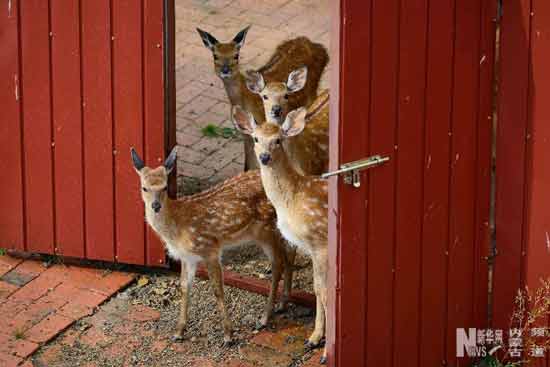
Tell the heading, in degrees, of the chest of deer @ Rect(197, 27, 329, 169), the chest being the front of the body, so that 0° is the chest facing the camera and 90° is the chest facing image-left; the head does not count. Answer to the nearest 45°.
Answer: approximately 45°

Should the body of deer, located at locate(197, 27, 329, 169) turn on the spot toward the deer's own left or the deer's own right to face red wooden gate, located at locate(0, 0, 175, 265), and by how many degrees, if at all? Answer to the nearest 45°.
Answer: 0° — it already faces it

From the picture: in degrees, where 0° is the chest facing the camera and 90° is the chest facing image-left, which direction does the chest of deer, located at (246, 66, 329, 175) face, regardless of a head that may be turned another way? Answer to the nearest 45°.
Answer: approximately 45°

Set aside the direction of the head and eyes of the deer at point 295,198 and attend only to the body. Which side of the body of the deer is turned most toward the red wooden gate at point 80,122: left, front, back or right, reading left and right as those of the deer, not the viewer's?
right

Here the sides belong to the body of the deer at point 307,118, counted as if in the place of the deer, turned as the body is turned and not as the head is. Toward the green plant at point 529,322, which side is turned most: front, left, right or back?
left

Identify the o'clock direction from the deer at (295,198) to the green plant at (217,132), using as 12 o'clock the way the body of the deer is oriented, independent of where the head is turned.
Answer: The green plant is roughly at 4 o'clock from the deer.

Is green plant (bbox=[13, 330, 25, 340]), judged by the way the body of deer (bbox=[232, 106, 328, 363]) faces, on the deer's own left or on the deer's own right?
on the deer's own right

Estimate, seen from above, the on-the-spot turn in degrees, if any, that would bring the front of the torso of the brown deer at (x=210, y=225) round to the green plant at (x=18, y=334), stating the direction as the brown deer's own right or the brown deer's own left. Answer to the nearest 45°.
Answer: approximately 45° to the brown deer's own right
